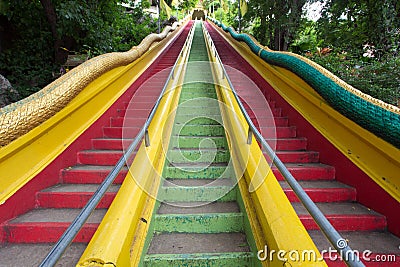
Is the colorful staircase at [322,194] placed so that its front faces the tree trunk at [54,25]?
no

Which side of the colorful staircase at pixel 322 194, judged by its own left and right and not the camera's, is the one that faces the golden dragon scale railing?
right

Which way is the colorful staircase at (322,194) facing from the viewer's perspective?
toward the camera
